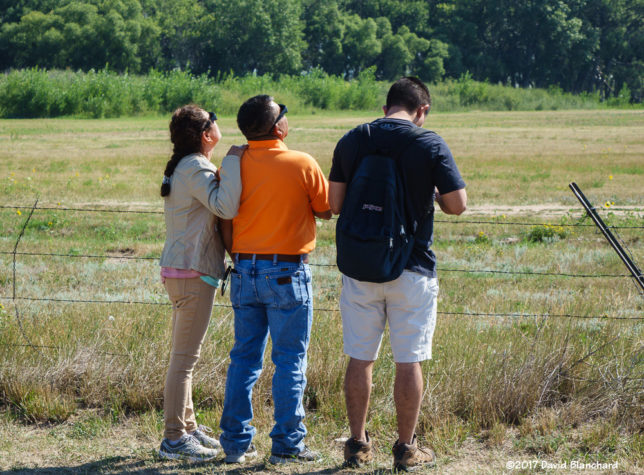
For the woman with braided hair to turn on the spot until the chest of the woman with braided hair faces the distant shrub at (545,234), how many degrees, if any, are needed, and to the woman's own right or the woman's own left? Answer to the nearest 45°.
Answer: approximately 45° to the woman's own left

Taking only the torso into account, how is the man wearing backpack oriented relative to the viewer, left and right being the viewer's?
facing away from the viewer and to the right of the viewer

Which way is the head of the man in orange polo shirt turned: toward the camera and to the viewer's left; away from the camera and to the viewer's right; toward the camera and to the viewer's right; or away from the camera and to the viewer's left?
away from the camera and to the viewer's right

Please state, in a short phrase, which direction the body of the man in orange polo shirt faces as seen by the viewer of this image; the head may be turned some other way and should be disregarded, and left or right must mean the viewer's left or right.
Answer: facing away from the viewer and to the right of the viewer

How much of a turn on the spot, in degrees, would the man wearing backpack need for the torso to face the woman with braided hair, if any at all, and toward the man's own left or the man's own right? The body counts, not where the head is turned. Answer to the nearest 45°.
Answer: approximately 135° to the man's own left
